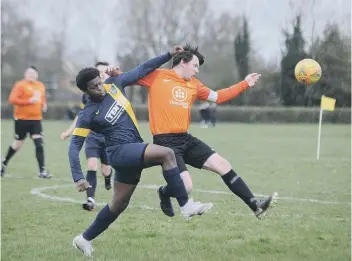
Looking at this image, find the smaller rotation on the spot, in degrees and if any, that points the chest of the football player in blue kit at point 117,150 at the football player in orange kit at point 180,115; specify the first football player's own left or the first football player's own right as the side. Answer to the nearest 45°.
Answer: approximately 90° to the first football player's own left

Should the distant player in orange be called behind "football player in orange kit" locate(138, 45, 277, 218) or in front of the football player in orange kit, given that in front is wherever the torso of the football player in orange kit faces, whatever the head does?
behind

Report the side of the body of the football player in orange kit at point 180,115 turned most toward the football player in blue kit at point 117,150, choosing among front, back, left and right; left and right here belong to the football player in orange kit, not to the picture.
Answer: right

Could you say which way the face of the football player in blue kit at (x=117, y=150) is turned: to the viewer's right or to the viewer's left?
to the viewer's right

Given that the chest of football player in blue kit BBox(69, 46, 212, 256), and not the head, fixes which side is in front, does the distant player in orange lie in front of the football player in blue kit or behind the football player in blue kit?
behind

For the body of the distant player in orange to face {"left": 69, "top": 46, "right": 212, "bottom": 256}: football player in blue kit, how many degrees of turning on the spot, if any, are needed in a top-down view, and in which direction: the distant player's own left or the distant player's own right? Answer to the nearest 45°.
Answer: approximately 45° to the distant player's own right

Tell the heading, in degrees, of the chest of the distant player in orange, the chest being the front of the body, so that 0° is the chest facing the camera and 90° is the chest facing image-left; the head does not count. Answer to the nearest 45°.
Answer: approximately 315°

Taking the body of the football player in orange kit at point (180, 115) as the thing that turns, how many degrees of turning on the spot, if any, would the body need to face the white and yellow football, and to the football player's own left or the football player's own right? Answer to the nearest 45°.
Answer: approximately 90° to the football player's own left

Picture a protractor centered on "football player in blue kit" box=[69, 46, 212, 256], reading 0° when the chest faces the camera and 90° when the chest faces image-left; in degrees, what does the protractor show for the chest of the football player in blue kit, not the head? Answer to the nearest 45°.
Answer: approximately 315°

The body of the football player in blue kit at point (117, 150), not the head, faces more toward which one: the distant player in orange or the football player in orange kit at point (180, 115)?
the football player in orange kit
